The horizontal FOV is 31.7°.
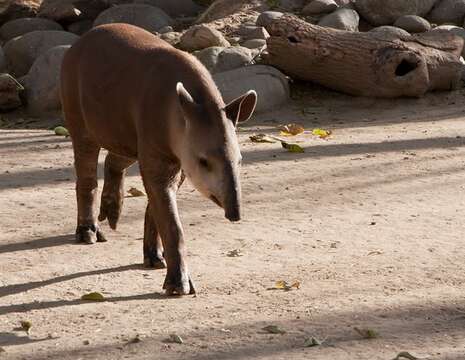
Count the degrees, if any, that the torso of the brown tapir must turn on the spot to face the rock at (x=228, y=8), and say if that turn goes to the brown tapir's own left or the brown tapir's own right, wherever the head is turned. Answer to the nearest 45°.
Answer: approximately 135° to the brown tapir's own left

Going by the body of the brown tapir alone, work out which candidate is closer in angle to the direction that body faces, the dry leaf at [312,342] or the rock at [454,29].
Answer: the dry leaf

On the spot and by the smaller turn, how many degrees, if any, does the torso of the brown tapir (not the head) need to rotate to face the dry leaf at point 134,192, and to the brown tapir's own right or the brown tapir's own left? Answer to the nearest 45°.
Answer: approximately 135° to the brown tapir's own left

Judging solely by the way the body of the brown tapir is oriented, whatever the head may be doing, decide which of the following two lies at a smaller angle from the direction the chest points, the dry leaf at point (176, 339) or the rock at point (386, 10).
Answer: the dry leaf

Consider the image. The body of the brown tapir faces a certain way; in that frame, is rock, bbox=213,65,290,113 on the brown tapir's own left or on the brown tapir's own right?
on the brown tapir's own left

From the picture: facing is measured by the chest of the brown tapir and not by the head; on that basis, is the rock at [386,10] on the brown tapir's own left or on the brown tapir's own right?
on the brown tapir's own left

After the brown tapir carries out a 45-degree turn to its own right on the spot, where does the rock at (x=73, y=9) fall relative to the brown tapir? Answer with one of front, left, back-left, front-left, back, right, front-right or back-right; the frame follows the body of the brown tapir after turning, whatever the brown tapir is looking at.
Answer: back

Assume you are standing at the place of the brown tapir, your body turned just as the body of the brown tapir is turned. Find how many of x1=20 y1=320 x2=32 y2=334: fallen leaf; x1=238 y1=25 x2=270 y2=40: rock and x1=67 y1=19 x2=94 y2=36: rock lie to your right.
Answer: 1

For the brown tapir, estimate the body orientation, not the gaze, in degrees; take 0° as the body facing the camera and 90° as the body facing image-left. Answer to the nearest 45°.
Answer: approximately 315°

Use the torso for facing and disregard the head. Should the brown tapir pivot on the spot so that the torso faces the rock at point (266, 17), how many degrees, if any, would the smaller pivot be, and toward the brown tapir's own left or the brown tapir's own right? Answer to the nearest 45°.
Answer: approximately 135° to the brown tapir's own left

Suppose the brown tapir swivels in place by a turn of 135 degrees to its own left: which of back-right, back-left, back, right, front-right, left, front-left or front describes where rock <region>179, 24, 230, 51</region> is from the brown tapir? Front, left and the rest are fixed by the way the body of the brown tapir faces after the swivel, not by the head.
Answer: front

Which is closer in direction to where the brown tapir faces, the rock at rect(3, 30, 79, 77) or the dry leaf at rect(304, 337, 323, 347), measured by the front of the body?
the dry leaf

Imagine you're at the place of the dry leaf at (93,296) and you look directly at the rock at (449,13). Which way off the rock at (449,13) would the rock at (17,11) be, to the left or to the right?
left

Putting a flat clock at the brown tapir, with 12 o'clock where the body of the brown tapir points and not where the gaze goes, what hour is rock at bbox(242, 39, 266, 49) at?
The rock is roughly at 8 o'clock from the brown tapir.

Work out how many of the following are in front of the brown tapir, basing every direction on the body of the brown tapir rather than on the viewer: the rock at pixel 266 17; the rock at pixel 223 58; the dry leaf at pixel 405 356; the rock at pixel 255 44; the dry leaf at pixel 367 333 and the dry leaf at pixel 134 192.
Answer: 2

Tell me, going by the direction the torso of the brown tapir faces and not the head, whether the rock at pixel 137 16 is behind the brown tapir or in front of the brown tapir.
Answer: behind

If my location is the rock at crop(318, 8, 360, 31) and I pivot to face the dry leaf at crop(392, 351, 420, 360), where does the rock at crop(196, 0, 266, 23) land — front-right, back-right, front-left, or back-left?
back-right
